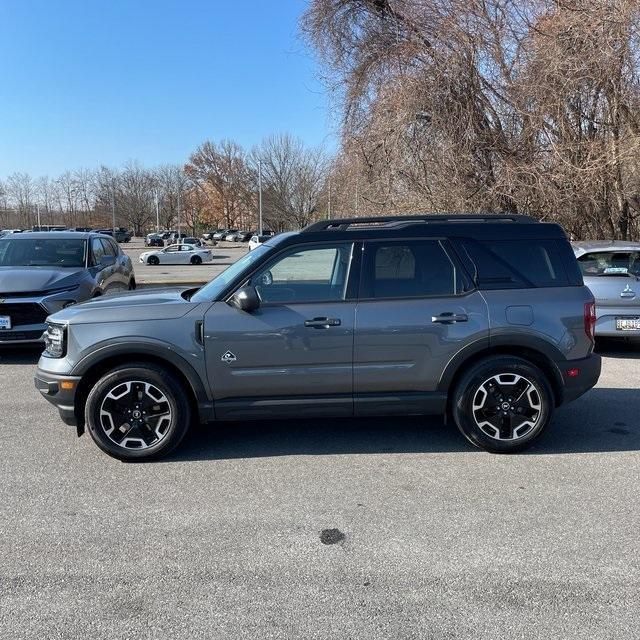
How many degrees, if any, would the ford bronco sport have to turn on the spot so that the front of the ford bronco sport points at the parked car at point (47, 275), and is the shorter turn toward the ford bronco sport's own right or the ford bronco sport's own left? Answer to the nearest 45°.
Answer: approximately 45° to the ford bronco sport's own right

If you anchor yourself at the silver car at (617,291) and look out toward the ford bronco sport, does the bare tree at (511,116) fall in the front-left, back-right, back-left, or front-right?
back-right

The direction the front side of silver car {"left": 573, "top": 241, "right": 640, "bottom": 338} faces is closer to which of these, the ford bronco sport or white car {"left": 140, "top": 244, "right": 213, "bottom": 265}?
the white car

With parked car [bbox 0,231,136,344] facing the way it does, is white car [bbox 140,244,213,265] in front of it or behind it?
behind

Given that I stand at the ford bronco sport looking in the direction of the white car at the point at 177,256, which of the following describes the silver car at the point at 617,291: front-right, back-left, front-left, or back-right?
front-right

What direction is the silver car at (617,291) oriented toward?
away from the camera

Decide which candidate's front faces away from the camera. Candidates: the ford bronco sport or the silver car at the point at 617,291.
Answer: the silver car

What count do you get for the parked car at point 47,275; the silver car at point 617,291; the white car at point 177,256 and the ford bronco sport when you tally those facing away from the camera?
1

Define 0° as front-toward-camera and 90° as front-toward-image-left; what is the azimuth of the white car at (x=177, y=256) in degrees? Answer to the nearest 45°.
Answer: approximately 90°

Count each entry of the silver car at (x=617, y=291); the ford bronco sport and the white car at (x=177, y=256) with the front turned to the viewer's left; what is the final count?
2

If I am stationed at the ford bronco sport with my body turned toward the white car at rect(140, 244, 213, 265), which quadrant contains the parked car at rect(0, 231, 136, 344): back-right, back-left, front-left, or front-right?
front-left

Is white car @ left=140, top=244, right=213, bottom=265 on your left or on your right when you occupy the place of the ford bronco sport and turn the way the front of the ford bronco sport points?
on your right

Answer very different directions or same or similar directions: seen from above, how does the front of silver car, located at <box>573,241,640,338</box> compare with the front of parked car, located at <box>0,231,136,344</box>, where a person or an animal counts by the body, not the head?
very different directions

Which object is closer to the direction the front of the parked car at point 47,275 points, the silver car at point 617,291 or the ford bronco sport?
the ford bronco sport

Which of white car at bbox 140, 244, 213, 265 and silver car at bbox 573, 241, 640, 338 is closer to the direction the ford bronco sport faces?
the white car

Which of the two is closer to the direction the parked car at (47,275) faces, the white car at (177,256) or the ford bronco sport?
the ford bronco sport

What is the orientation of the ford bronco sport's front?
to the viewer's left

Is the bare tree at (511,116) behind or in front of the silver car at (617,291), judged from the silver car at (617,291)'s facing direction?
in front
